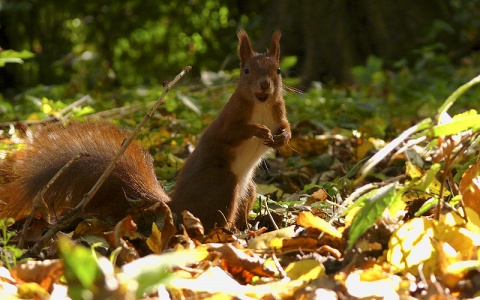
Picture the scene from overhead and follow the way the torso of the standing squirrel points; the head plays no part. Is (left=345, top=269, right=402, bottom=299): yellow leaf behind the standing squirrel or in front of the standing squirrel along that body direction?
in front

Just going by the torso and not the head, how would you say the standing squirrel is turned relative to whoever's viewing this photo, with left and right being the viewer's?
facing the viewer and to the right of the viewer

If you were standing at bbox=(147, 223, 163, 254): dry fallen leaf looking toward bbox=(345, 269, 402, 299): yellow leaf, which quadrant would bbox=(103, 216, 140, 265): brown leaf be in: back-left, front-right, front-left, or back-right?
back-right

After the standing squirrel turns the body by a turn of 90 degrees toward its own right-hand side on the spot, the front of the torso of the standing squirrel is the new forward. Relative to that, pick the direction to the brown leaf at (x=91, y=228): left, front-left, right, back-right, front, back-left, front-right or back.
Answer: front

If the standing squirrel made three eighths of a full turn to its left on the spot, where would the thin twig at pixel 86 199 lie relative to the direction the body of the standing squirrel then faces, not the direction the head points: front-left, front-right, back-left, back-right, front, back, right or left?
back-left

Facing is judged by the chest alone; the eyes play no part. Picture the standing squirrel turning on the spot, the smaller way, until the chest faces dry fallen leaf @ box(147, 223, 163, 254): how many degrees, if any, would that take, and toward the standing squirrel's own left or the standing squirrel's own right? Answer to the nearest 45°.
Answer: approximately 45° to the standing squirrel's own right

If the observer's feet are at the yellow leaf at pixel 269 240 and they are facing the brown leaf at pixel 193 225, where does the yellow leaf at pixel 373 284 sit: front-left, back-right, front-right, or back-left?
back-left

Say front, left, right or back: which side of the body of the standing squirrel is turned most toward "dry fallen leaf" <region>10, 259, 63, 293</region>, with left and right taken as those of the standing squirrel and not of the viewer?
right

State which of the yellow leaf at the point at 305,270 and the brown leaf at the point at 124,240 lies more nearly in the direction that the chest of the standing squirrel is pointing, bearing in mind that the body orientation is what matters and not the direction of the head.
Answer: the yellow leaf

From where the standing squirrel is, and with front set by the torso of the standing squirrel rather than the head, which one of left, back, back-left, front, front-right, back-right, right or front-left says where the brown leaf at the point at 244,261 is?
front-right

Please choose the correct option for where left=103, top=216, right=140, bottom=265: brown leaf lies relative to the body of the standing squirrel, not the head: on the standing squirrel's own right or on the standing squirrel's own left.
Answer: on the standing squirrel's own right

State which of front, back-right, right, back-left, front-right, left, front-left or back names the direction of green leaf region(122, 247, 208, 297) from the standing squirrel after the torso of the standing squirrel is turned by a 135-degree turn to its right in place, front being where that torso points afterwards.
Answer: left
